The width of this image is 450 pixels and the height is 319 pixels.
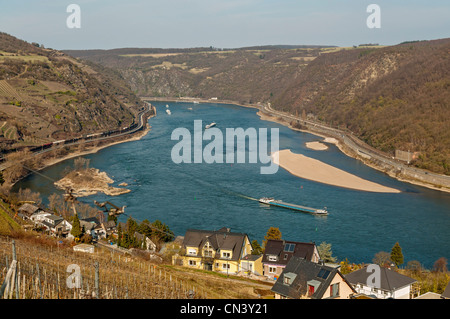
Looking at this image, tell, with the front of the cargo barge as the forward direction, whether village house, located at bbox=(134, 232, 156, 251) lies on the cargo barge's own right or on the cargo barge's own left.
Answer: on the cargo barge's own right

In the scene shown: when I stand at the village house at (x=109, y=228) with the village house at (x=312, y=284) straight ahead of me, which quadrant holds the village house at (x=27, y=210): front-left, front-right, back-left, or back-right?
back-right

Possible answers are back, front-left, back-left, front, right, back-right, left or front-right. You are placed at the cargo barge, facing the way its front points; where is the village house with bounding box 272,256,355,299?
front-right

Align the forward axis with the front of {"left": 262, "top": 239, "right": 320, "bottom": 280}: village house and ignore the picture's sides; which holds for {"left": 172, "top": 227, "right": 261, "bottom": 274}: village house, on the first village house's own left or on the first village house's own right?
on the first village house's own right

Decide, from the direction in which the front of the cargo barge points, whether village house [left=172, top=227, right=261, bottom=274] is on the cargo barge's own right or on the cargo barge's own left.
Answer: on the cargo barge's own right

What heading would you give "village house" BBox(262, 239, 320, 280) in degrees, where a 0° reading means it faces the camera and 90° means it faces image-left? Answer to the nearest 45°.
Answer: approximately 0°
